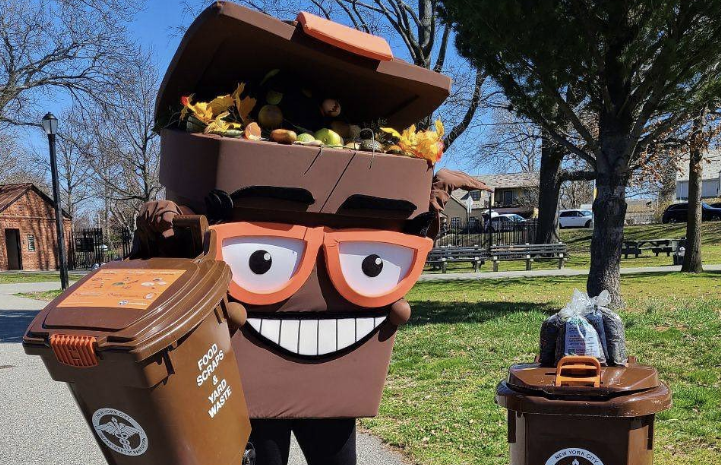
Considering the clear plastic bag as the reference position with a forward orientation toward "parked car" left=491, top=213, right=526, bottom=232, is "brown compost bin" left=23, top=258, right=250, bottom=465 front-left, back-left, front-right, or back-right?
back-left

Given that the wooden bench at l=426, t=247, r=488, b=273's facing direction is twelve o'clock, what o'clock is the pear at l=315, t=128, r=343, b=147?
The pear is roughly at 12 o'clock from the wooden bench.

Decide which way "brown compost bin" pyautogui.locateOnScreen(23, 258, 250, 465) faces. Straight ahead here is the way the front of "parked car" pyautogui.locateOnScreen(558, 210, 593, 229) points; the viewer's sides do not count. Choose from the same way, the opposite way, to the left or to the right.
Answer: to the right

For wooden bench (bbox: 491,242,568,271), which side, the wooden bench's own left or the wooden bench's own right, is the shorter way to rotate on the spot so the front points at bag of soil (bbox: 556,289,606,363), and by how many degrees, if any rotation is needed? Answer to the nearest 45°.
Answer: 0° — it already faces it

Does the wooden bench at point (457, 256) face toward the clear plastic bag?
yes

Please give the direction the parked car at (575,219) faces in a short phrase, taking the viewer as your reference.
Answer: facing to the right of the viewer

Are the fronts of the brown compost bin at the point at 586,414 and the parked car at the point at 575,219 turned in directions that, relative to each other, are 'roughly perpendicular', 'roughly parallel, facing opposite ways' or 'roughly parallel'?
roughly perpendicular

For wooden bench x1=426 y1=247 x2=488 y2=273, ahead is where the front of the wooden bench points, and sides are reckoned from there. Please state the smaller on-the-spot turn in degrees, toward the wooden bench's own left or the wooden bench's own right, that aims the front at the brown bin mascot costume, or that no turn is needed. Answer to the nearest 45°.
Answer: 0° — it already faces them

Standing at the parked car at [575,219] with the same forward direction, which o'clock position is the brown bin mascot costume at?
The brown bin mascot costume is roughly at 3 o'clock from the parked car.

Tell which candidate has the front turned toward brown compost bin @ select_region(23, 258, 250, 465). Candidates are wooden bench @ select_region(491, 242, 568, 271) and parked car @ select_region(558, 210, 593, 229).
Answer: the wooden bench

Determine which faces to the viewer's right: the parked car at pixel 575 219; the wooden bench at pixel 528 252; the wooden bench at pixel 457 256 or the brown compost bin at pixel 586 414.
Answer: the parked car

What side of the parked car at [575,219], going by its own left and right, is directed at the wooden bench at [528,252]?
right

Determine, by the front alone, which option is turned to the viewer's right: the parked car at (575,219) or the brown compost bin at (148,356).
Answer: the parked car

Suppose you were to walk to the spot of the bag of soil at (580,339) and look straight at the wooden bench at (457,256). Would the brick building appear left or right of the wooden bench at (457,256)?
left

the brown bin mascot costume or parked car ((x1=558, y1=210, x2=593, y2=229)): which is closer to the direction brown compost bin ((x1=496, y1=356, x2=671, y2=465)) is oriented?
the brown bin mascot costume

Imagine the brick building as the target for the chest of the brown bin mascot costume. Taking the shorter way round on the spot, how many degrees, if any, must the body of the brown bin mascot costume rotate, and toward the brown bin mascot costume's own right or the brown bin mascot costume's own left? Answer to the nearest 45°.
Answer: approximately 135° to the brown bin mascot costume's own right
